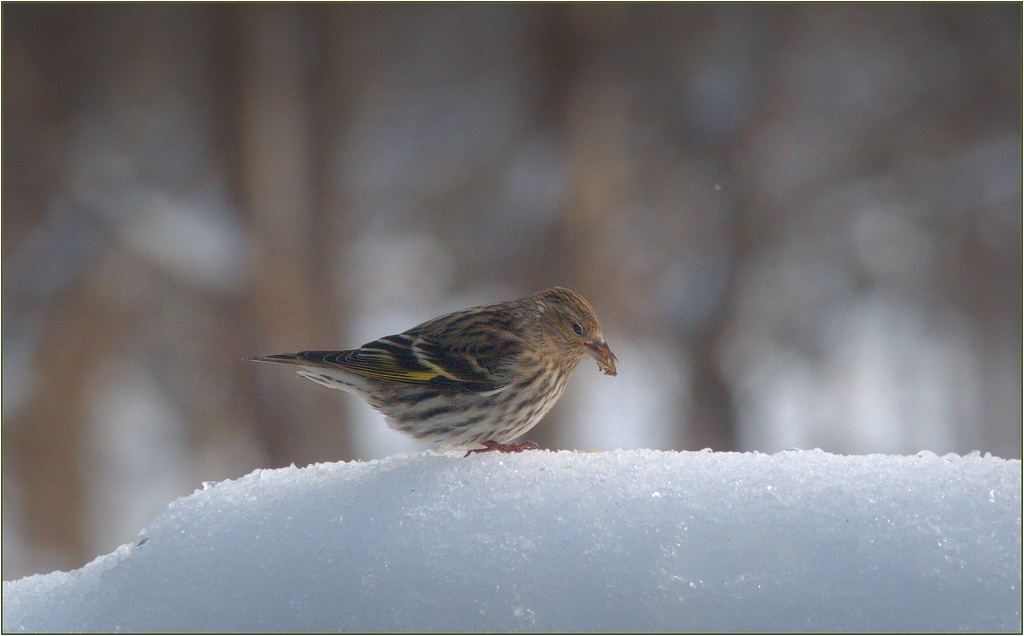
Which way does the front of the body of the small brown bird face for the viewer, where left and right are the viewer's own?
facing to the right of the viewer

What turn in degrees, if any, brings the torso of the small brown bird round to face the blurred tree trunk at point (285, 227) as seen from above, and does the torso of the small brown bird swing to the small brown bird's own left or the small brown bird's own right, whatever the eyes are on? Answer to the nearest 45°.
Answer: approximately 90° to the small brown bird's own left
